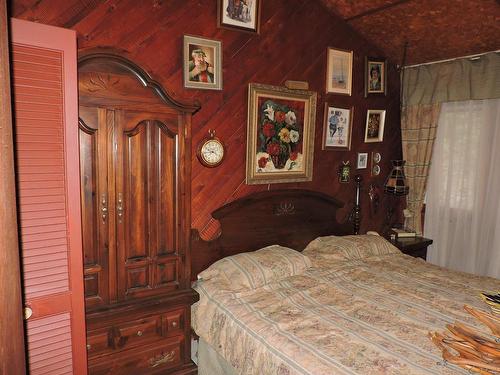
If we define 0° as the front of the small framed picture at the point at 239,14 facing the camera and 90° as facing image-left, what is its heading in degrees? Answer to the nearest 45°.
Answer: approximately 315°

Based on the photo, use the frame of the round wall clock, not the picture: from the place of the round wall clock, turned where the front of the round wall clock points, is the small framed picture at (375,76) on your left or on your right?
on your left

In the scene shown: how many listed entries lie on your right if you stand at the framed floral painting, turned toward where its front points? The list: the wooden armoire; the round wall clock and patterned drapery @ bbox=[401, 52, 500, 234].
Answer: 2

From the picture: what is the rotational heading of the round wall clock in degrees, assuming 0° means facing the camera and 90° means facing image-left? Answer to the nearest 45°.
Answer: approximately 315°

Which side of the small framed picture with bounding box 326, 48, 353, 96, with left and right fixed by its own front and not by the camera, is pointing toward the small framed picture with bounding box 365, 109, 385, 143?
left

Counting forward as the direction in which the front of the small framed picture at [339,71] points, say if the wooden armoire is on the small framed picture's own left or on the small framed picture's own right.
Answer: on the small framed picture's own right

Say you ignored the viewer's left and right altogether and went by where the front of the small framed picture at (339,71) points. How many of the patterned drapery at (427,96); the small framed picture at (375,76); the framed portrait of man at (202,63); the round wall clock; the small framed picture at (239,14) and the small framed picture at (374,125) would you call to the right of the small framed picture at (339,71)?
3

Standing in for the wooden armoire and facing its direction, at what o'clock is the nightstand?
The nightstand is roughly at 10 o'clock from the wooden armoire.
